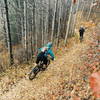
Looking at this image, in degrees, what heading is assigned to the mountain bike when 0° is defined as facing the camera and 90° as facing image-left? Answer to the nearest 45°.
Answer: approximately 225°
